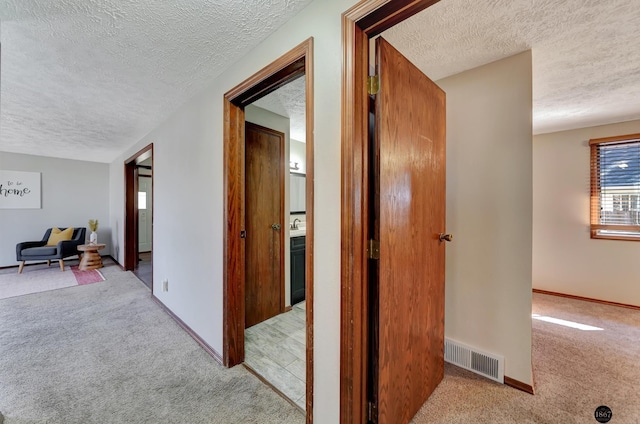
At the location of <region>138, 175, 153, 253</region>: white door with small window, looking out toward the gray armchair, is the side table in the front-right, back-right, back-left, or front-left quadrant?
front-left

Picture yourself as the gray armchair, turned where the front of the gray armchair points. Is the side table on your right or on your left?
on your left

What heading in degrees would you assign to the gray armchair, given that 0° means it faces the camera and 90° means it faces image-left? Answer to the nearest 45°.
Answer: approximately 45°

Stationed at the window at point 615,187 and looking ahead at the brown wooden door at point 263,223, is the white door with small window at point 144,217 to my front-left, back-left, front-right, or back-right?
front-right

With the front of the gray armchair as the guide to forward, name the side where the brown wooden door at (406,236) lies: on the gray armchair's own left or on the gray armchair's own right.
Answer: on the gray armchair's own left

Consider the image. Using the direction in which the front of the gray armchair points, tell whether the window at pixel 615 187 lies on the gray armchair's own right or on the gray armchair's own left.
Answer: on the gray armchair's own left

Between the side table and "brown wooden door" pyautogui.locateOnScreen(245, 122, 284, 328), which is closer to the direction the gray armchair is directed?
the brown wooden door

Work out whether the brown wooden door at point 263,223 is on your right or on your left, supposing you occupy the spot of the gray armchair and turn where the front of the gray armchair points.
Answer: on your left
